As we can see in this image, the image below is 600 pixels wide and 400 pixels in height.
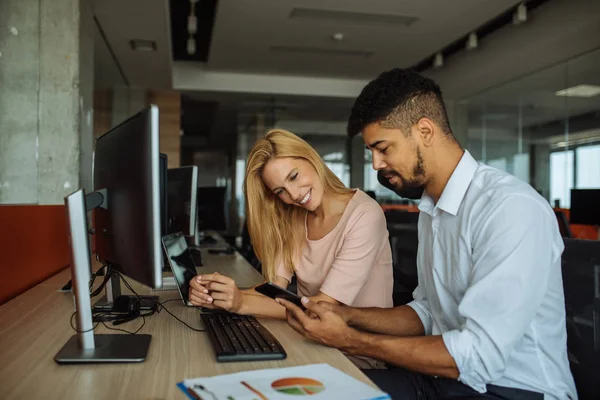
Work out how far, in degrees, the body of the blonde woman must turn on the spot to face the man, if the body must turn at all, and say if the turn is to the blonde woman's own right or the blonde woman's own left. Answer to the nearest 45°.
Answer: approximately 90° to the blonde woman's own left

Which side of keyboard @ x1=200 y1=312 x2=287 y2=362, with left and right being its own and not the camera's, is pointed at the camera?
right

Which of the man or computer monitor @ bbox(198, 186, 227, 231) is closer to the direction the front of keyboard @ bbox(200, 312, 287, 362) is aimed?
the man

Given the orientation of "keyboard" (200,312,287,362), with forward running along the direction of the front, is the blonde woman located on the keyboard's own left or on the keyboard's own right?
on the keyboard's own left

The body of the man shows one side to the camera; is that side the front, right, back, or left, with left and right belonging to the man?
left

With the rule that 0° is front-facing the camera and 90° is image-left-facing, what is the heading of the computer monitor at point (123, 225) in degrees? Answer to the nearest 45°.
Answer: approximately 270°

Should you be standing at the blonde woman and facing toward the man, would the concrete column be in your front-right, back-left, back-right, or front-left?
back-right

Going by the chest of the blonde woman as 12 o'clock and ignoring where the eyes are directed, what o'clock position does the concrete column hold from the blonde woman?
The concrete column is roughly at 3 o'clock from the blonde woman.

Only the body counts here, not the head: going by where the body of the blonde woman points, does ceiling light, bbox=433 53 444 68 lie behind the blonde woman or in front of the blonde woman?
behind

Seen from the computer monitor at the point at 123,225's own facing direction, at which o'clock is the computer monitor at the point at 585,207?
the computer monitor at the point at 585,207 is roughly at 11 o'clock from the computer monitor at the point at 123,225.

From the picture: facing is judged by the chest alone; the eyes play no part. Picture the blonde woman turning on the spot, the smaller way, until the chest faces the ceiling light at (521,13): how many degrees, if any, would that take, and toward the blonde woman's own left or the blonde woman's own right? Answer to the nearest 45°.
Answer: approximately 180°
